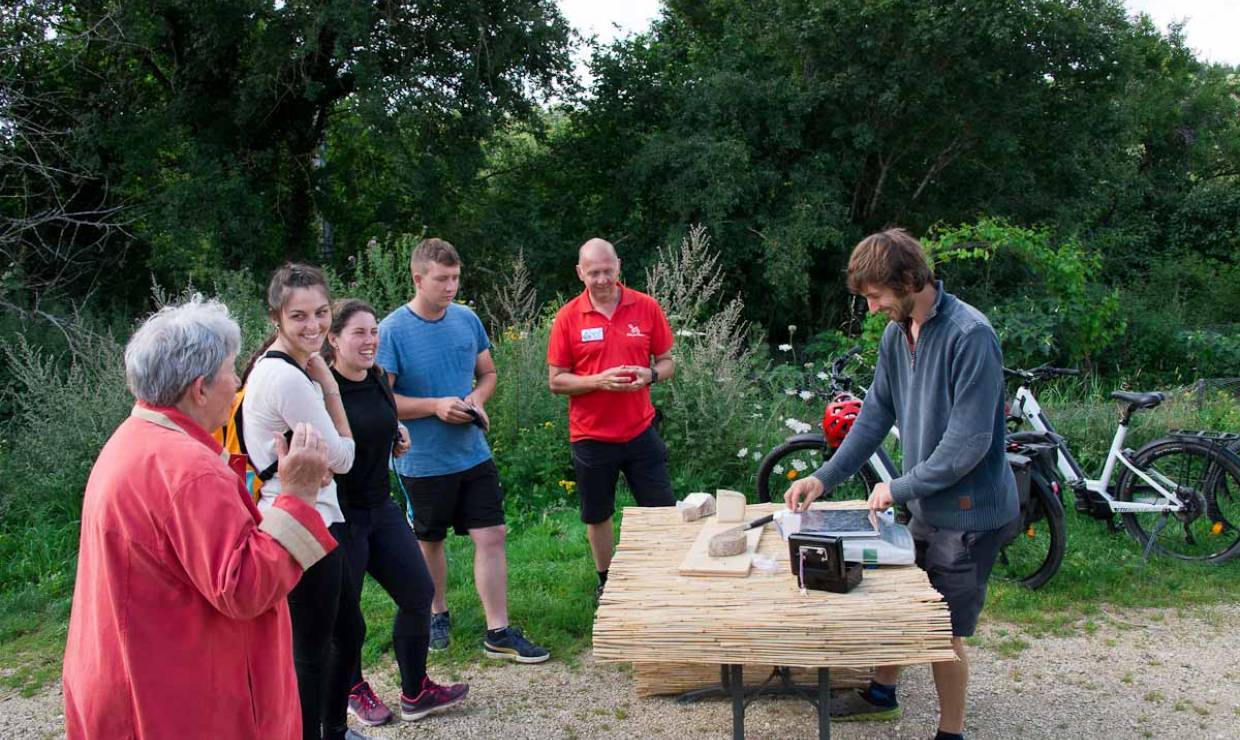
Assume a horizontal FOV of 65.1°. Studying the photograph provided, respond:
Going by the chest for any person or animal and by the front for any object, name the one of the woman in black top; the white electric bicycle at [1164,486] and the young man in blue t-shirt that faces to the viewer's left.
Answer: the white electric bicycle

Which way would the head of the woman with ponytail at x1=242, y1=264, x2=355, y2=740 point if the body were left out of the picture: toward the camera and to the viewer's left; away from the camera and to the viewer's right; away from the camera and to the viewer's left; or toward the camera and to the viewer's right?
toward the camera and to the viewer's right

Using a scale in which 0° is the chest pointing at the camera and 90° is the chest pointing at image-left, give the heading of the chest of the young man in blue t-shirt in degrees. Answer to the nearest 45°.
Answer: approximately 315°

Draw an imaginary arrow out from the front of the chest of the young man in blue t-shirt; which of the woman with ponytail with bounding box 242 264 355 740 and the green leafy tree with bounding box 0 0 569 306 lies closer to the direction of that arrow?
the woman with ponytail

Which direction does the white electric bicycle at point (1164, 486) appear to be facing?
to the viewer's left

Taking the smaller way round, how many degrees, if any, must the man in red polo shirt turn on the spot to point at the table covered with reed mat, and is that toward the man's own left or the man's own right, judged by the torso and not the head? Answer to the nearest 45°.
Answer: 0° — they already face it

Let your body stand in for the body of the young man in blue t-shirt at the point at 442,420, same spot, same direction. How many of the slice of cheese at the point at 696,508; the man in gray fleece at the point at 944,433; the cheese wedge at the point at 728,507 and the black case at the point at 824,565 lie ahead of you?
4

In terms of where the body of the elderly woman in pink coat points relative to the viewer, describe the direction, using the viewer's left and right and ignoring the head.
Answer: facing away from the viewer and to the right of the viewer

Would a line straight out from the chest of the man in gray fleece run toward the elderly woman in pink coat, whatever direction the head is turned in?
yes

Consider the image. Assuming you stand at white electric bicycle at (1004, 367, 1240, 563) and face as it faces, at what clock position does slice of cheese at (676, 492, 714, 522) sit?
The slice of cheese is roughly at 10 o'clock from the white electric bicycle.
